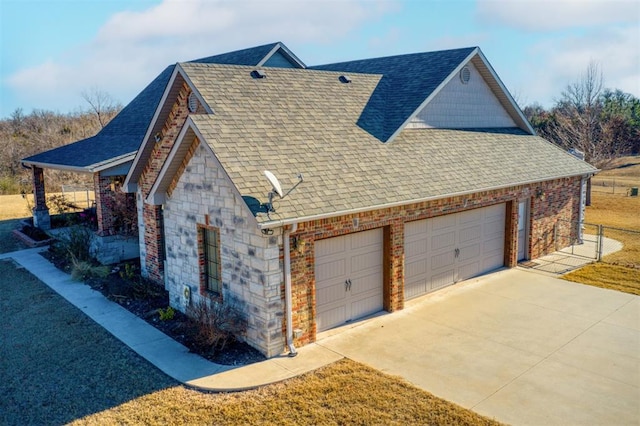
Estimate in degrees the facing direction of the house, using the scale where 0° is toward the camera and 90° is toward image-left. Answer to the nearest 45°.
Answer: approximately 45°

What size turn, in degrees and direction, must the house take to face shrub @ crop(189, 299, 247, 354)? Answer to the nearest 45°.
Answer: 0° — it already faces it

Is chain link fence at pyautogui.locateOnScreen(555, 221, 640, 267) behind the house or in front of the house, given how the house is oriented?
behind

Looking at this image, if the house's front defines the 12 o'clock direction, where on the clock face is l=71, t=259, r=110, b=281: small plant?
The small plant is roughly at 2 o'clock from the house.

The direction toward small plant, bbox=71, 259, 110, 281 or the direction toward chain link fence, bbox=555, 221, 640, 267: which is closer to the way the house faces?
the small plant

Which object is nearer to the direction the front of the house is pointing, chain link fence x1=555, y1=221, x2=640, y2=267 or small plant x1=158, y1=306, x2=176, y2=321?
the small plant

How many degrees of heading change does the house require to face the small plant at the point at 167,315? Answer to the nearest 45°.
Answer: approximately 45° to its right
